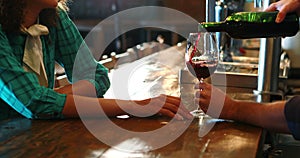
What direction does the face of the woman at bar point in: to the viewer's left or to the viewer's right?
to the viewer's right

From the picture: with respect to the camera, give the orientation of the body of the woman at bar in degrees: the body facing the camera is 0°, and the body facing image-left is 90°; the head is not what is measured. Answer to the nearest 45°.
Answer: approximately 315°

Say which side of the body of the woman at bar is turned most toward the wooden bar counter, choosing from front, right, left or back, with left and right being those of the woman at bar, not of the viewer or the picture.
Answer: front

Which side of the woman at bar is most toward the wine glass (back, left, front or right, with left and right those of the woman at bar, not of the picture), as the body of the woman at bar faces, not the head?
front
